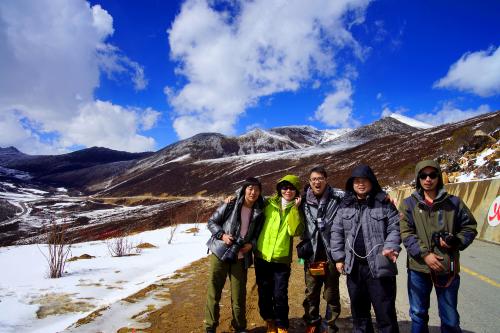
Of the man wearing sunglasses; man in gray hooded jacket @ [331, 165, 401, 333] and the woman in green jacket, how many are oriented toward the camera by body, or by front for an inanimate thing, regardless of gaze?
3

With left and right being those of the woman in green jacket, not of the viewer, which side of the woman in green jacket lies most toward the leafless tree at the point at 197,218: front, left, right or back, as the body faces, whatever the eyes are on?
back

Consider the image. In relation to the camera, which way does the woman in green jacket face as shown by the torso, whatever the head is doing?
toward the camera

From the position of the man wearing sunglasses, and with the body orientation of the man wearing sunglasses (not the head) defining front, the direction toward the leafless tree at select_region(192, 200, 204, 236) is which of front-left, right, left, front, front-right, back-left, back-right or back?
back-right

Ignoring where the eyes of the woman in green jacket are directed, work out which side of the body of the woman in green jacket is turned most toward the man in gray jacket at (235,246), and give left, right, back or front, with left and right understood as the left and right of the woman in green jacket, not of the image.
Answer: right

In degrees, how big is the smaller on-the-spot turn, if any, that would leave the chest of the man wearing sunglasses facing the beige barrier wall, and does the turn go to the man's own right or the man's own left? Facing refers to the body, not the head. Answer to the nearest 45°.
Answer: approximately 180°

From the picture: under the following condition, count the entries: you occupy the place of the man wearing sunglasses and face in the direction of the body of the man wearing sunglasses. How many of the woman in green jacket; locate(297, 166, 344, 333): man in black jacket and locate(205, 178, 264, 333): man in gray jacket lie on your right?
3

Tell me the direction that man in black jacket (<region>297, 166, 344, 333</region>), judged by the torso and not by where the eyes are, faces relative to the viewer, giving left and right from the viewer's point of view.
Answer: facing the viewer

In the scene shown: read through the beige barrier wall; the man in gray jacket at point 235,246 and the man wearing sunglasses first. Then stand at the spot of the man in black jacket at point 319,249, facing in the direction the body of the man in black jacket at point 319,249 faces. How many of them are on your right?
1
